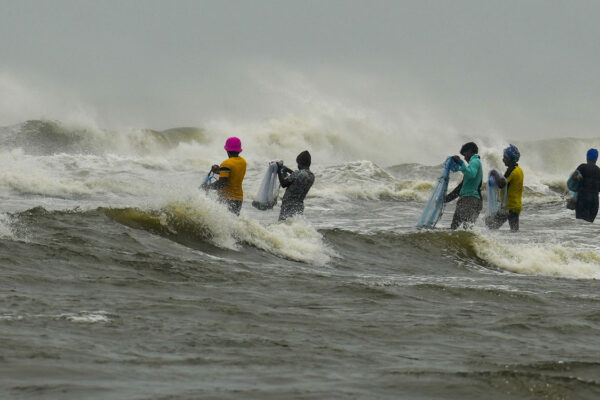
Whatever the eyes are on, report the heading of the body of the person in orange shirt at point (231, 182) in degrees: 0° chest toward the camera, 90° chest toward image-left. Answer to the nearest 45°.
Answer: approximately 135°

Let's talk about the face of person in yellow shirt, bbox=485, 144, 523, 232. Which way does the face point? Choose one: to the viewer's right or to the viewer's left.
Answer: to the viewer's left

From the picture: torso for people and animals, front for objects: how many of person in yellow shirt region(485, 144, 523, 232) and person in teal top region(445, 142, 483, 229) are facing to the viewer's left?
2

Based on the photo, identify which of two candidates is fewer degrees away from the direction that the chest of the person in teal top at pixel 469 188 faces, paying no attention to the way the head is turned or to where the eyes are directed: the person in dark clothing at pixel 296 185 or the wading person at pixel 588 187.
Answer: the person in dark clothing

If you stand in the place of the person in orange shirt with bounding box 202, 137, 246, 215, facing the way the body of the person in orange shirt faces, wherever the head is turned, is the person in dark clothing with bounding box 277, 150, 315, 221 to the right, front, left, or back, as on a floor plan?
right

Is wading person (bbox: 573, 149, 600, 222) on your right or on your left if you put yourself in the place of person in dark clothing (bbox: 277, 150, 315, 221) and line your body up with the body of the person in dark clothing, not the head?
on your right

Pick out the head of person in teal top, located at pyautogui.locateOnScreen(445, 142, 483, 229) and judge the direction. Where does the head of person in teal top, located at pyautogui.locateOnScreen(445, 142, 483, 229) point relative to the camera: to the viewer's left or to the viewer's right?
to the viewer's left

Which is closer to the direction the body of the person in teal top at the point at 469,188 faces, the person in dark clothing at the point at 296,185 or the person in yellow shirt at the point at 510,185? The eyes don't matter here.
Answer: the person in dark clothing

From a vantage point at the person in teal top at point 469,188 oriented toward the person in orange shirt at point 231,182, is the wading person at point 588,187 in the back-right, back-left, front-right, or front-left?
back-right

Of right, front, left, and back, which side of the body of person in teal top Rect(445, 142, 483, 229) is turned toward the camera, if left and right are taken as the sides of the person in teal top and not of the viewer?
left

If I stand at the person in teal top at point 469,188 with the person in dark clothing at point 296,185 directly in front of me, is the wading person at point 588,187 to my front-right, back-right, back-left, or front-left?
back-right

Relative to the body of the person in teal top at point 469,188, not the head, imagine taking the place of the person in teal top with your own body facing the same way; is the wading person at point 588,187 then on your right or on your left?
on your right

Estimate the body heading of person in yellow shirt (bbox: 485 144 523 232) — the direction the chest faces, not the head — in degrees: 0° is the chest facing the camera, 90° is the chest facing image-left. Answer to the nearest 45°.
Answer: approximately 90°
